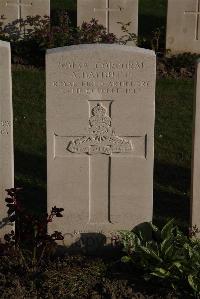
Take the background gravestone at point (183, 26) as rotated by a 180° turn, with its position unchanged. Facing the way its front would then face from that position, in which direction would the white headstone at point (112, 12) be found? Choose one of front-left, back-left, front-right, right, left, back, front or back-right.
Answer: left

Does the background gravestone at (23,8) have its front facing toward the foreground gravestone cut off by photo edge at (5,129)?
yes

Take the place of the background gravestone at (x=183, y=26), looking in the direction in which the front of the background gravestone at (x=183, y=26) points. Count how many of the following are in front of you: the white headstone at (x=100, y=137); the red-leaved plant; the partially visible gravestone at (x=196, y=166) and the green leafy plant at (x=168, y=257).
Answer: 4

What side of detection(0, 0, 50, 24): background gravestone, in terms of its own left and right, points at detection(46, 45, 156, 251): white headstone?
front

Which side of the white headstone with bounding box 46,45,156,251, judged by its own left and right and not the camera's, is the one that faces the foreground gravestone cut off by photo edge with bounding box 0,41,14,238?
right

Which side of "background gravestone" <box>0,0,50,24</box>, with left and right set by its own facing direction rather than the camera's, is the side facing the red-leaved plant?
front

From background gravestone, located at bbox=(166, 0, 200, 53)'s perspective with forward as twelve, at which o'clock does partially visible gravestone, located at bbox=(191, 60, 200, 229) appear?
partially visible gravestone, located at bbox=(191, 60, 200, 229) is roughly at 12 o'clock from background gravestone, located at bbox=(166, 0, 200, 53).

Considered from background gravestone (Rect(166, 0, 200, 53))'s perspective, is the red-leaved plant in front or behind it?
in front

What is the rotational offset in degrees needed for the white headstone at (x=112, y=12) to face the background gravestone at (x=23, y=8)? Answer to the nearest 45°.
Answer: approximately 90° to its right

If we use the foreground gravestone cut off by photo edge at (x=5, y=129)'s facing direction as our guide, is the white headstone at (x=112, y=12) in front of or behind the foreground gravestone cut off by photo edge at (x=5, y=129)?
behind

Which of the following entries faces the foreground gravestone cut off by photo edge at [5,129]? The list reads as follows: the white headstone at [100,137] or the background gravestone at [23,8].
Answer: the background gravestone at [23,8]

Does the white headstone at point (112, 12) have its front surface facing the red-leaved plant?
yes
